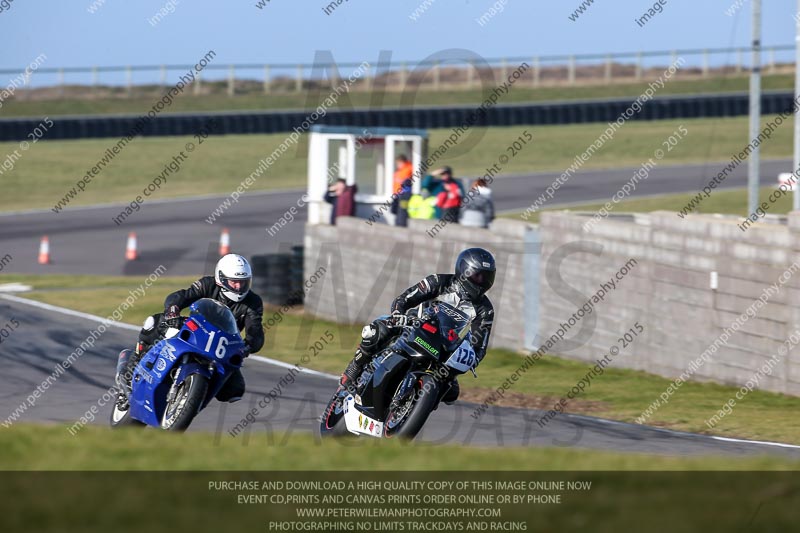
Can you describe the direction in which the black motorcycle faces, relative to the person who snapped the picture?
facing the viewer and to the right of the viewer

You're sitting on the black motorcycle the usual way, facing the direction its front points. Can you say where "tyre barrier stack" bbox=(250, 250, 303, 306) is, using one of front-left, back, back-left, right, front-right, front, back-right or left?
back-left

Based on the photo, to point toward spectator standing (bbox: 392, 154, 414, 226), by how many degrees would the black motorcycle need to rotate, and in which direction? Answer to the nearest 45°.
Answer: approximately 135° to its left

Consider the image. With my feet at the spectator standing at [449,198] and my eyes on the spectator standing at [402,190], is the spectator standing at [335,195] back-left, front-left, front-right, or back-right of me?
front-left

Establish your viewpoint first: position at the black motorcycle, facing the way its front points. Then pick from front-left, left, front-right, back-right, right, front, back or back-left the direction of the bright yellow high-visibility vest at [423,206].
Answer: back-left

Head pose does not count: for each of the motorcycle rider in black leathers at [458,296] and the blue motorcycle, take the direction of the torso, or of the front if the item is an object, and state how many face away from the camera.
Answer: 0

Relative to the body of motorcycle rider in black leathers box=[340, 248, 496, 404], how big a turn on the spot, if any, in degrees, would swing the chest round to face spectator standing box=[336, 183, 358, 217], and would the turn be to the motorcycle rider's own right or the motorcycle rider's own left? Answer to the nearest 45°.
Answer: approximately 135° to the motorcycle rider's own left

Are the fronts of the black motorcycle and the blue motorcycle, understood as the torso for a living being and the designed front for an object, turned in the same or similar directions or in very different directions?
same or similar directions

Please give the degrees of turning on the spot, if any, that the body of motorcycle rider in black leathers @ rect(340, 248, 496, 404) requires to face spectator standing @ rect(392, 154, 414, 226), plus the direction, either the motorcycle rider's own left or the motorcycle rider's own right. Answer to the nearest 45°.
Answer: approximately 135° to the motorcycle rider's own left

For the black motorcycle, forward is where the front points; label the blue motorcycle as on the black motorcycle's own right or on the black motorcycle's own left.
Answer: on the black motorcycle's own right

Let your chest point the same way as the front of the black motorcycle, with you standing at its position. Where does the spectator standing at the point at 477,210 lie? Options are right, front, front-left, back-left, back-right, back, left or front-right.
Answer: back-left

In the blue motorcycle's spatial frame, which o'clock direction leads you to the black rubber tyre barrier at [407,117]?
The black rubber tyre barrier is roughly at 8 o'clock from the blue motorcycle.
